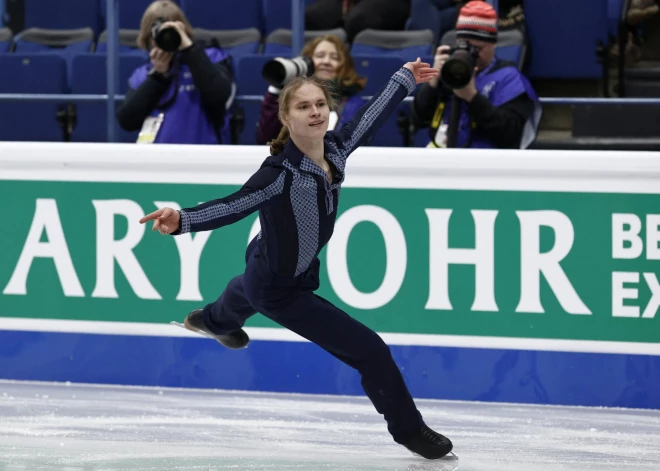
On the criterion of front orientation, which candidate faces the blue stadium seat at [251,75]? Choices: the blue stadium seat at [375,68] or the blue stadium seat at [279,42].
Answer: the blue stadium seat at [279,42]

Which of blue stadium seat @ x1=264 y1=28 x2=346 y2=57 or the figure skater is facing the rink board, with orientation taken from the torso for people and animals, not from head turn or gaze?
the blue stadium seat

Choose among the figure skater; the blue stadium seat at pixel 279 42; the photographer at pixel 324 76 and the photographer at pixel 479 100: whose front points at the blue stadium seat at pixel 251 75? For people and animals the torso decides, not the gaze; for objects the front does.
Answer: the blue stadium seat at pixel 279 42

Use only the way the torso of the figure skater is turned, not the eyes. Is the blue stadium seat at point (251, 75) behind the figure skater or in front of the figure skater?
behind

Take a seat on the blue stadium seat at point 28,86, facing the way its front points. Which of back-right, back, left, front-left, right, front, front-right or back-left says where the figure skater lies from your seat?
front

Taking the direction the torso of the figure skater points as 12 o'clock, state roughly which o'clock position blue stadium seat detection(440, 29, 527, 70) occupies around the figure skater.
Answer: The blue stadium seat is roughly at 8 o'clock from the figure skater.

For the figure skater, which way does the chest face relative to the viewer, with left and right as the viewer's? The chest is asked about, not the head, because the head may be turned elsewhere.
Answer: facing the viewer and to the right of the viewer

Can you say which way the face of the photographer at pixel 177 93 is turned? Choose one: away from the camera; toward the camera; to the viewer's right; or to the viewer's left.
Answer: toward the camera

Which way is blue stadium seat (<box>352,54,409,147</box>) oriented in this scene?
toward the camera

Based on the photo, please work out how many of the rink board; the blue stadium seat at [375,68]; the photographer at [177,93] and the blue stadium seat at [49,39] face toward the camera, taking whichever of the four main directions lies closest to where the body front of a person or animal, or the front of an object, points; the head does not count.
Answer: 4

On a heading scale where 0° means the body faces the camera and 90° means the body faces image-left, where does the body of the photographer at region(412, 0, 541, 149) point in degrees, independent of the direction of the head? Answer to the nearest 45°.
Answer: approximately 45°

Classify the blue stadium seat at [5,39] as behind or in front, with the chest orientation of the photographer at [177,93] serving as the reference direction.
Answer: behind

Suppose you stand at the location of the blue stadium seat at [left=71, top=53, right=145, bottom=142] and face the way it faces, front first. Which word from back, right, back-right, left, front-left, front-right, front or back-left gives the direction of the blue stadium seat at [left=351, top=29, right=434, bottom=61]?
left

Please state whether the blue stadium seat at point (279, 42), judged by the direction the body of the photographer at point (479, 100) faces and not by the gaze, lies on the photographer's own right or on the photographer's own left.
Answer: on the photographer's own right

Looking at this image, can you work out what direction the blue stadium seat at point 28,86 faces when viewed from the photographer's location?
facing the viewer

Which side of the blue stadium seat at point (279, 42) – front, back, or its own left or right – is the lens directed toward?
front

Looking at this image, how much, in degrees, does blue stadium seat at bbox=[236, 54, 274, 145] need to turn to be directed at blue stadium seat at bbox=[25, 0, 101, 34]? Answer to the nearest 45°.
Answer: approximately 135° to its right

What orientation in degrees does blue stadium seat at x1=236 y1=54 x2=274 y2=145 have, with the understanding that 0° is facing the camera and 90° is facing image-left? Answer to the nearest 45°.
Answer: approximately 0°

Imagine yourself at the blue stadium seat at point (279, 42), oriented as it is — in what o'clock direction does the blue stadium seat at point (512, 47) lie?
the blue stadium seat at point (512, 47) is roughly at 10 o'clock from the blue stadium seat at point (279, 42).

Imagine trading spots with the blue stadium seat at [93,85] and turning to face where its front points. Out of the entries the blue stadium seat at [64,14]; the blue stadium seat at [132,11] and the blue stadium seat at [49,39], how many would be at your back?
3
